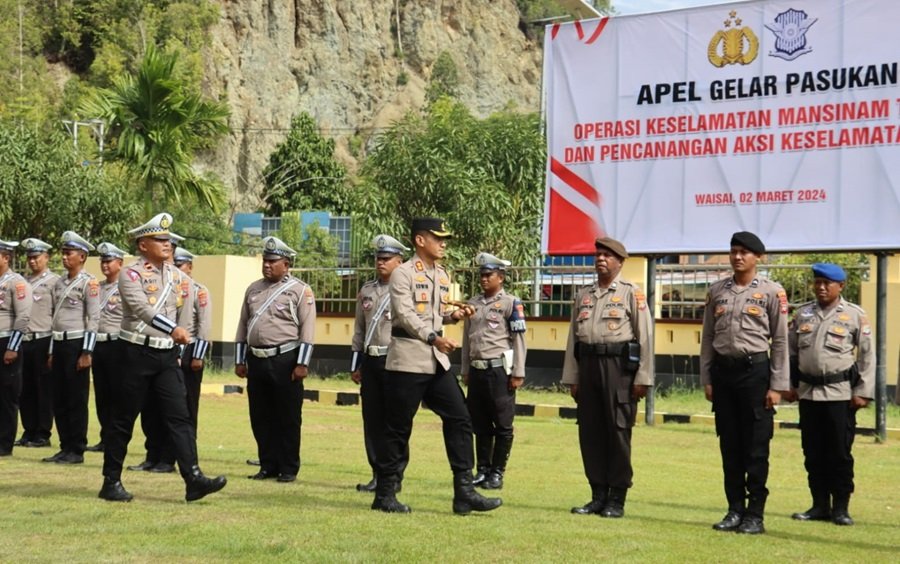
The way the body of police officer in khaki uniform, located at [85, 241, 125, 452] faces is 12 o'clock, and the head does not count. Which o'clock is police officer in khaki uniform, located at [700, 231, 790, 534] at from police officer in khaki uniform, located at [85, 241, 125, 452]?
police officer in khaki uniform, located at [700, 231, 790, 534] is roughly at 9 o'clock from police officer in khaki uniform, located at [85, 241, 125, 452].

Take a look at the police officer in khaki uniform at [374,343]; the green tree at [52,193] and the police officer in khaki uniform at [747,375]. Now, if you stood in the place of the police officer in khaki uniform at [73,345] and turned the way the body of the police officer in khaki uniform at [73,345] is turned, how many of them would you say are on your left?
2

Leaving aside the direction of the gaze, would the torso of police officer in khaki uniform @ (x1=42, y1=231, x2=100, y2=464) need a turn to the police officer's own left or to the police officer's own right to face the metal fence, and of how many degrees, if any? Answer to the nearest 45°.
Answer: approximately 180°

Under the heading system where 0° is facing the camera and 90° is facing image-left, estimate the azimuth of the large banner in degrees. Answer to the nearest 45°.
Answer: approximately 0°

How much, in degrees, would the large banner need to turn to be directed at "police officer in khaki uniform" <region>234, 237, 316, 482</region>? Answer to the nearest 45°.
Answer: approximately 45° to its right

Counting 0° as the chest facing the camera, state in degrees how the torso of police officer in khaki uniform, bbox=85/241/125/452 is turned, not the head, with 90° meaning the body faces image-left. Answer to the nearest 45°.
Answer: approximately 45°

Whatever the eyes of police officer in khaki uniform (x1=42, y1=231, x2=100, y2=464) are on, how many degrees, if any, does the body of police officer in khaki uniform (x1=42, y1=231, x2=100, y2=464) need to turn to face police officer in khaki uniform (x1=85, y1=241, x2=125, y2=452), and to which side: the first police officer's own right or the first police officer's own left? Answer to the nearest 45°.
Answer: approximately 45° to the first police officer's own left

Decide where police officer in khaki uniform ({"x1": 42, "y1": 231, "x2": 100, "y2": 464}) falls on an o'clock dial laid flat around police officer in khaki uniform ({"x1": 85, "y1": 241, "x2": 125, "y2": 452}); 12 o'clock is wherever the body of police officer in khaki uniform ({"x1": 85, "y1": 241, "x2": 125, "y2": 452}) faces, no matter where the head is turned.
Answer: police officer in khaki uniform ({"x1": 42, "y1": 231, "x2": 100, "y2": 464}) is roughly at 4 o'clock from police officer in khaki uniform ({"x1": 85, "y1": 241, "x2": 125, "y2": 452}).

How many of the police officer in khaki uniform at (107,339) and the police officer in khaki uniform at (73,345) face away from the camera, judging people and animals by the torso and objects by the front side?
0

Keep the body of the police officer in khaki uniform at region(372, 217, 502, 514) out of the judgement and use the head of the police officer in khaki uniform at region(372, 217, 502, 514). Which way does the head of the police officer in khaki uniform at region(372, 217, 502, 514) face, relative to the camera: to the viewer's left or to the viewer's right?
to the viewer's right

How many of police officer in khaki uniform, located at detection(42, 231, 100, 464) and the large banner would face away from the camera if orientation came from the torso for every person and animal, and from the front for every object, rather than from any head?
0

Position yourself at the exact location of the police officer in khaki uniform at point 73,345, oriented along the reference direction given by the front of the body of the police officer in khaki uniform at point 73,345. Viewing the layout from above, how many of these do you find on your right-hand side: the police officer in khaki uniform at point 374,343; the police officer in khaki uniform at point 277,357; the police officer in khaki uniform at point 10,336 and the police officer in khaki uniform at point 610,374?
1
